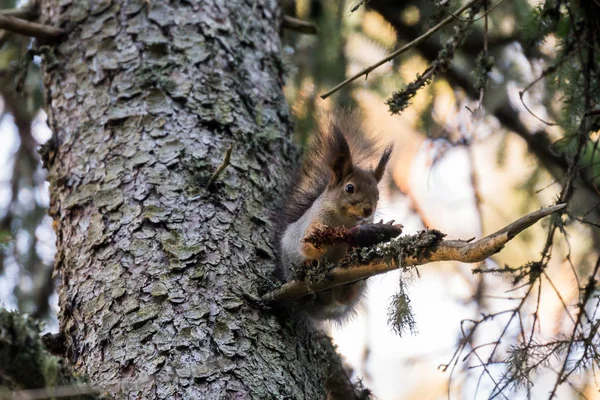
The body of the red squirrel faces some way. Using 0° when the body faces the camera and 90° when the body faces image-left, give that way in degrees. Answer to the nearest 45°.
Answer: approximately 315°

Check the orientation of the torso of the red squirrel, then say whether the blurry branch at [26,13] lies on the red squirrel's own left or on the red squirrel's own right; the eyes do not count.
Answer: on the red squirrel's own right

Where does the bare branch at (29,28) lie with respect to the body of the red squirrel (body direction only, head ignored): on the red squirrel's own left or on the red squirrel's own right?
on the red squirrel's own right
